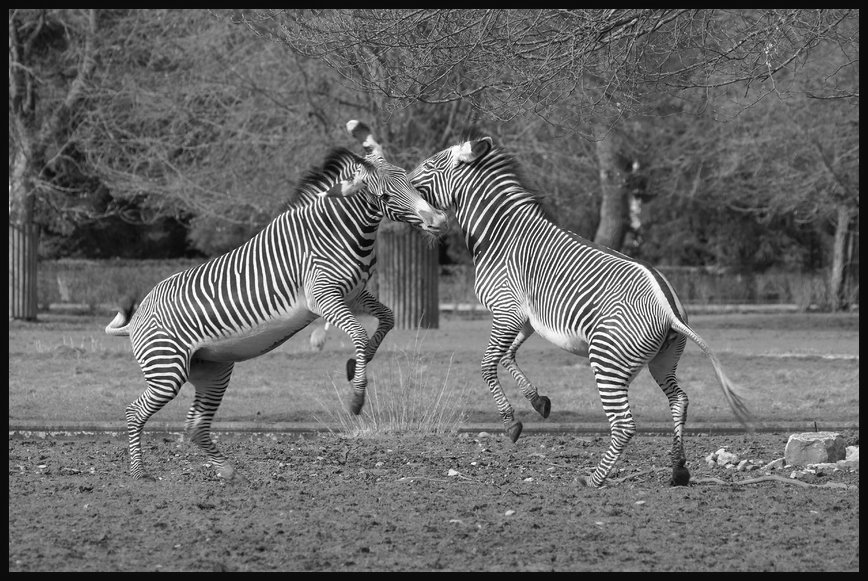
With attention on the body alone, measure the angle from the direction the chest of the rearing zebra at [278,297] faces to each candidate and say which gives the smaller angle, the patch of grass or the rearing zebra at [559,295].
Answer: the rearing zebra

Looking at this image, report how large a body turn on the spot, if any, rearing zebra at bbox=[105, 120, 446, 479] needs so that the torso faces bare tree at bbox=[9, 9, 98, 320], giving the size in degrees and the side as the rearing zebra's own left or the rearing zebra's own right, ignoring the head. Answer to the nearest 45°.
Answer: approximately 90° to the rearing zebra's own left

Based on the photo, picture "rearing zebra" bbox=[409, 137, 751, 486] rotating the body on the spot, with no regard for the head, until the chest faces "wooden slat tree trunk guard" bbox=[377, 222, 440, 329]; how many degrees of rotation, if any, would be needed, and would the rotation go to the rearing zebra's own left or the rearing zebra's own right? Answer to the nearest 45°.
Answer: approximately 45° to the rearing zebra's own right

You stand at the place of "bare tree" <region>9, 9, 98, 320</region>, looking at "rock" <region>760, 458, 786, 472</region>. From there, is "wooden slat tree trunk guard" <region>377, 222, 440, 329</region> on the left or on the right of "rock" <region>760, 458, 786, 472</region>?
left

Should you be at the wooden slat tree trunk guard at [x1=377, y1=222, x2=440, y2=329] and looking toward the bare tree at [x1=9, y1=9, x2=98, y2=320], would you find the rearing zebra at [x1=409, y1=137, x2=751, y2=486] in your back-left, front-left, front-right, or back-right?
back-left

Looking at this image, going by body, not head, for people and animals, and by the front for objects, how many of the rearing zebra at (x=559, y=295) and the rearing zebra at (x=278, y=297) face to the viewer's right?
1

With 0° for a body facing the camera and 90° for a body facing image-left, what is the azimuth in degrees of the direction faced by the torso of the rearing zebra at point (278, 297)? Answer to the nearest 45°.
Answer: approximately 270°

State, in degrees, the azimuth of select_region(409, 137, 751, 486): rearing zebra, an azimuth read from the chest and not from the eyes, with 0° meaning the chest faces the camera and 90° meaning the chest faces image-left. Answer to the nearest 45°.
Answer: approximately 135°

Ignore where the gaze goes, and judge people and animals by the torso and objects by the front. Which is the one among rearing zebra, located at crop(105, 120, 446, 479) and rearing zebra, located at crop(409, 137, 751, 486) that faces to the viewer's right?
rearing zebra, located at crop(105, 120, 446, 479)

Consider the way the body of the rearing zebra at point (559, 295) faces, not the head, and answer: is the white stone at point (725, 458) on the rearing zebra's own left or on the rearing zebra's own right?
on the rearing zebra's own right

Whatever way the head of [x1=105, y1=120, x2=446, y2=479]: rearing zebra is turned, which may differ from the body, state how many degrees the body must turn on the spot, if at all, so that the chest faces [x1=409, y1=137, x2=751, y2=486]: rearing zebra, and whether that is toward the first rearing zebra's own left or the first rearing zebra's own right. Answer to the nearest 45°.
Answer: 0° — it already faces it

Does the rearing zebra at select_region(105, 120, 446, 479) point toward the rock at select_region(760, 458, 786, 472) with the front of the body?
yes

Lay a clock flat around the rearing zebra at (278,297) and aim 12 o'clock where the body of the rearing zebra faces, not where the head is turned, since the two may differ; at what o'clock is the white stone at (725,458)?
The white stone is roughly at 12 o'clock from the rearing zebra.
